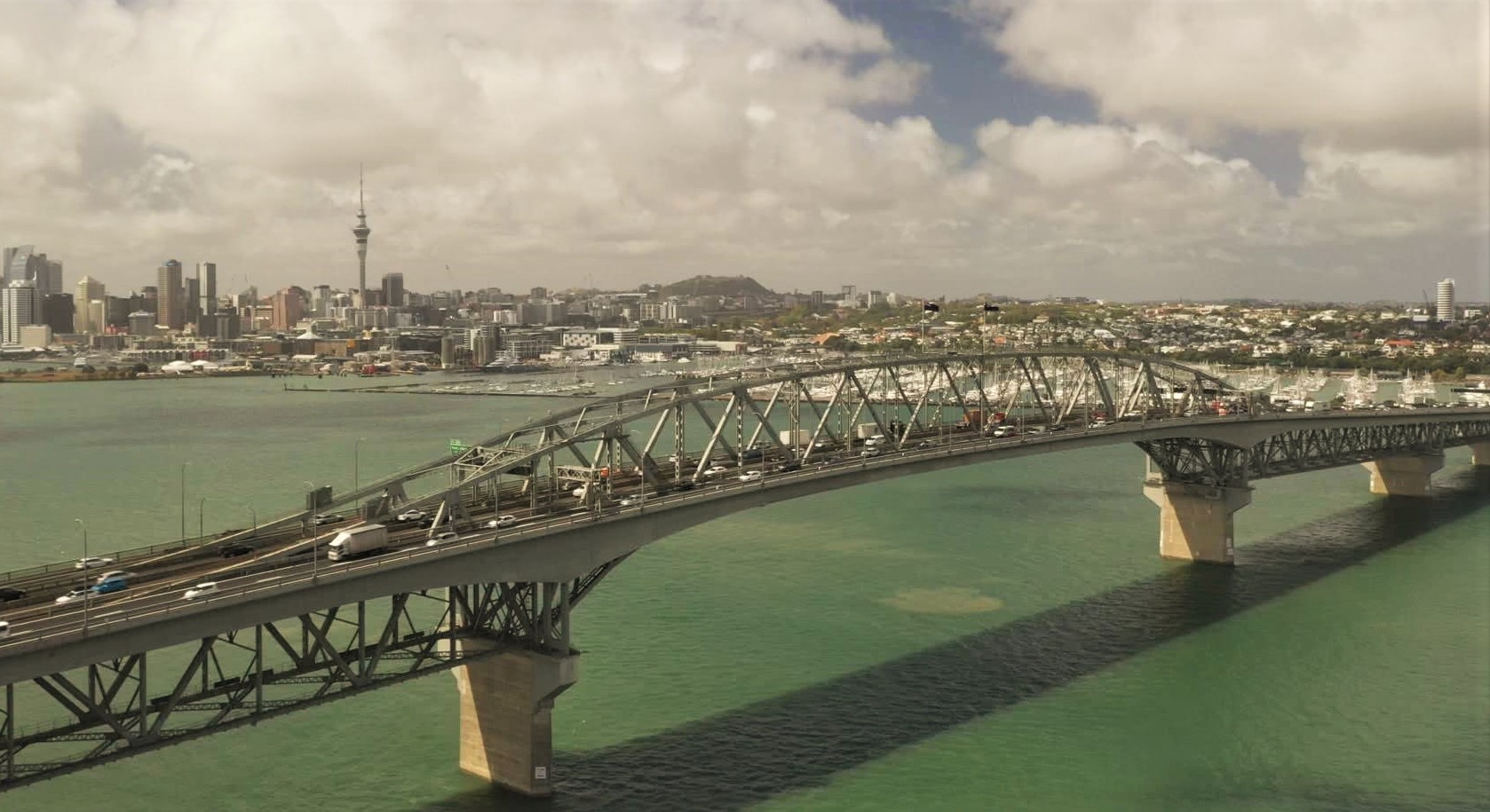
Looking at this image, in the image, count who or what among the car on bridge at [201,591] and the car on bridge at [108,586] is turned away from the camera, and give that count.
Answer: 0

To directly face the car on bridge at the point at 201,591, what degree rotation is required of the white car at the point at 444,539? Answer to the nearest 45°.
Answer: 0° — it already faces it

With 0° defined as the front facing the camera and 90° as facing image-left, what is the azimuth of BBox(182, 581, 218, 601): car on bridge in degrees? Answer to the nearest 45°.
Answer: approximately 45°

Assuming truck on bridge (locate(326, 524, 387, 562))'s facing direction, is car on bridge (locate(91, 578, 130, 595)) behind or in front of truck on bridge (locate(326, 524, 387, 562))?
in front

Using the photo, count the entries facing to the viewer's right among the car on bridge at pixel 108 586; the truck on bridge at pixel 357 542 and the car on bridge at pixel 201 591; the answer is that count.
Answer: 0

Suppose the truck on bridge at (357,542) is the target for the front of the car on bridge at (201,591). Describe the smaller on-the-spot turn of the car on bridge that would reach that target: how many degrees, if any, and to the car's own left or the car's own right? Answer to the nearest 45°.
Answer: approximately 180°

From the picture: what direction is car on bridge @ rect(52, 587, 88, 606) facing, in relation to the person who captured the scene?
facing the viewer and to the left of the viewer

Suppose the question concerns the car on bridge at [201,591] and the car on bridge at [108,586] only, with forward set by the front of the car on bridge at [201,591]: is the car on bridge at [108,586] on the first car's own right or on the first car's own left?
on the first car's own right

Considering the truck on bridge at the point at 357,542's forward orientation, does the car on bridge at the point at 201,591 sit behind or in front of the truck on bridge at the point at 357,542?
in front
